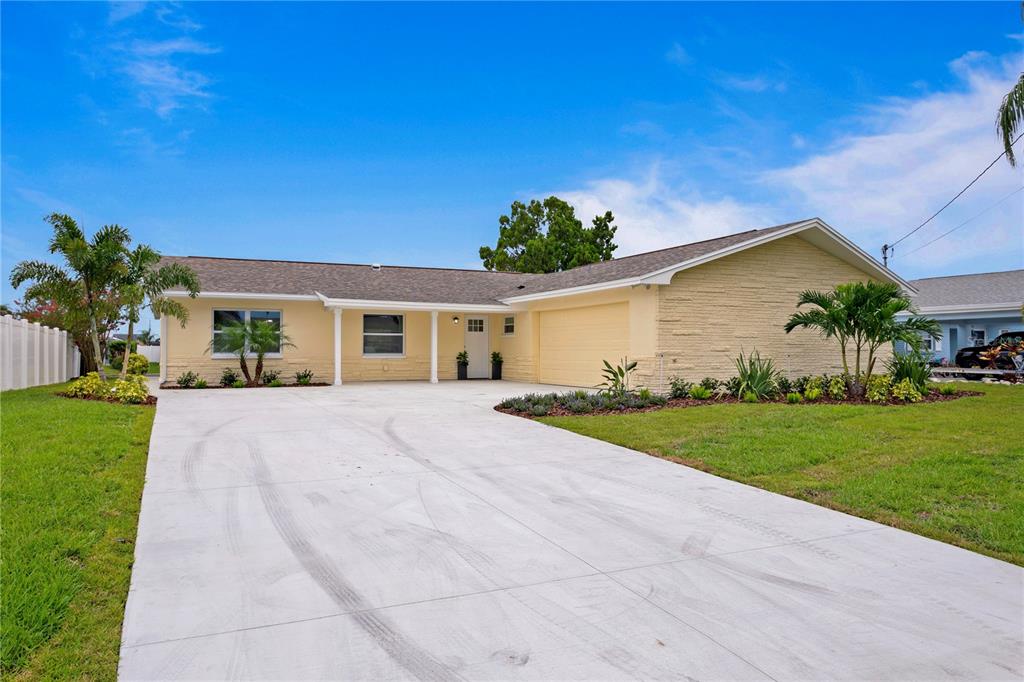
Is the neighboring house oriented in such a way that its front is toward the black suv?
yes

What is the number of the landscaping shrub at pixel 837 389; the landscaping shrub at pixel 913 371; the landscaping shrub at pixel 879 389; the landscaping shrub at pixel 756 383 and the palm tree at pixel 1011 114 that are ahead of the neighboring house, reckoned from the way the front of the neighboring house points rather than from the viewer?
5

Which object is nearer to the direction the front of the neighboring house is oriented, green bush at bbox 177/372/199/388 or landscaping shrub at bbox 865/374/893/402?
the landscaping shrub

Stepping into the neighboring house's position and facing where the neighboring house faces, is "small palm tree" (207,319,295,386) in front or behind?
in front

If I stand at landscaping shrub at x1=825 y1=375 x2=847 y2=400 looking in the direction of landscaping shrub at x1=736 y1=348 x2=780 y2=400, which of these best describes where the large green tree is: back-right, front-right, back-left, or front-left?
front-right

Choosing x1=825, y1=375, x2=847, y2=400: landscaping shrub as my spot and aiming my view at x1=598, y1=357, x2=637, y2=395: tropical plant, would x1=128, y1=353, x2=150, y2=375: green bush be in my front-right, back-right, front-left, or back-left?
front-right

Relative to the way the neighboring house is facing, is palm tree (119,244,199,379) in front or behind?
in front

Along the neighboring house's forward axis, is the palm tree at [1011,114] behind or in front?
in front

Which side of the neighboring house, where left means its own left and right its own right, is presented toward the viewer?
front

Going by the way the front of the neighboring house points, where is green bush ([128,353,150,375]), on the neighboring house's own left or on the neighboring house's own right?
on the neighboring house's own right
